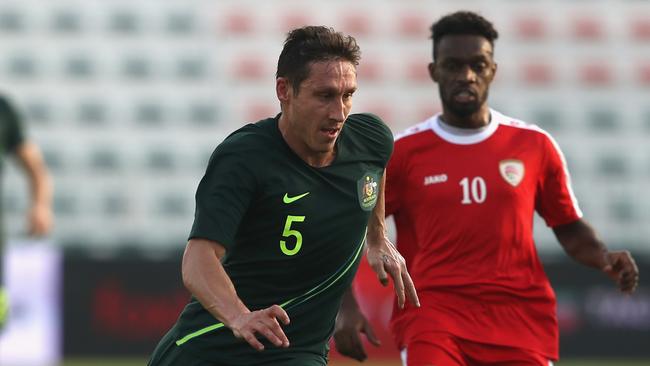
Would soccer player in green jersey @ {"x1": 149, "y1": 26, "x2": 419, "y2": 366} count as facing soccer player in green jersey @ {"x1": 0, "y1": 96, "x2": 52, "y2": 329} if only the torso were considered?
no

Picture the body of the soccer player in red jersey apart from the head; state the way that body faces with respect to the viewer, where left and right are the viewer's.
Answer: facing the viewer

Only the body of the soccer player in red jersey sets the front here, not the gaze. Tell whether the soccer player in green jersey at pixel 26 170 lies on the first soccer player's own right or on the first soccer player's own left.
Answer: on the first soccer player's own right

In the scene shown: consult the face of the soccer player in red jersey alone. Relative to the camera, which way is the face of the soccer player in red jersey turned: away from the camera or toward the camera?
toward the camera
